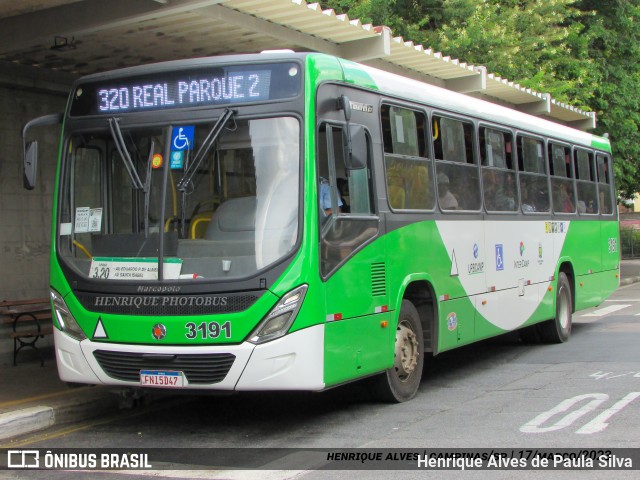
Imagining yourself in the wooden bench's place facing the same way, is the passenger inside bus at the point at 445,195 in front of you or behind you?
in front

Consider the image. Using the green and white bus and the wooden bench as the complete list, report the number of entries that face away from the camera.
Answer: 0

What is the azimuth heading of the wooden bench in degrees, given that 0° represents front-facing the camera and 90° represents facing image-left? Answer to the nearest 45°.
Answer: approximately 315°

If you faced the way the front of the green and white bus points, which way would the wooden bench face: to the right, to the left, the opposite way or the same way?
to the left

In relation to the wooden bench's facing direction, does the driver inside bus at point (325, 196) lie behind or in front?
in front

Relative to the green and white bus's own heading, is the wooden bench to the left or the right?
on its right

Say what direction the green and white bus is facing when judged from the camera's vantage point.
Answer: facing the viewer and to the left of the viewer
